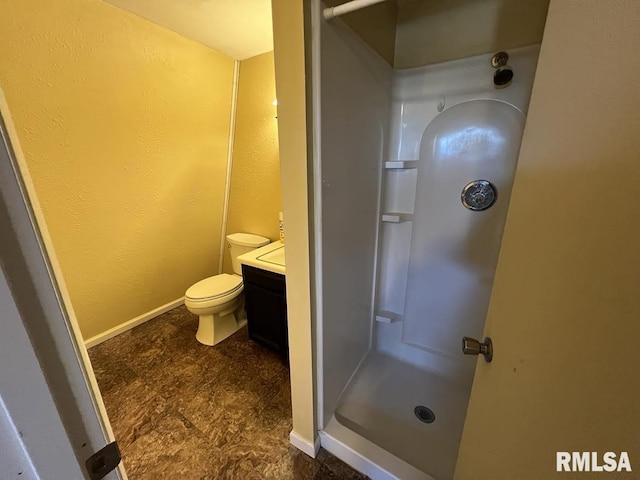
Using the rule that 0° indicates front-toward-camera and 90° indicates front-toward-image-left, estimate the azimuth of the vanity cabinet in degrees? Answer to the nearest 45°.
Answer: approximately 45°

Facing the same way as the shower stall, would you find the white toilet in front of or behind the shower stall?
behind

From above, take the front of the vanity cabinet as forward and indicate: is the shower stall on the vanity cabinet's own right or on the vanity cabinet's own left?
on the vanity cabinet's own left

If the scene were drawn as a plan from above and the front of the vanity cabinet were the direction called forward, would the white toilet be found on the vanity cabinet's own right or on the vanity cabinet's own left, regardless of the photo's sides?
on the vanity cabinet's own right

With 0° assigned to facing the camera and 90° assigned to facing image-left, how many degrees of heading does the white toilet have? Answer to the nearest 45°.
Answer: approximately 45°

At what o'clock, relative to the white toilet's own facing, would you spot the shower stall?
The shower stall is roughly at 9 o'clock from the white toilet.

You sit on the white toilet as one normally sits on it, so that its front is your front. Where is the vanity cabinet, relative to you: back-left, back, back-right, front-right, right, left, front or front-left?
left
